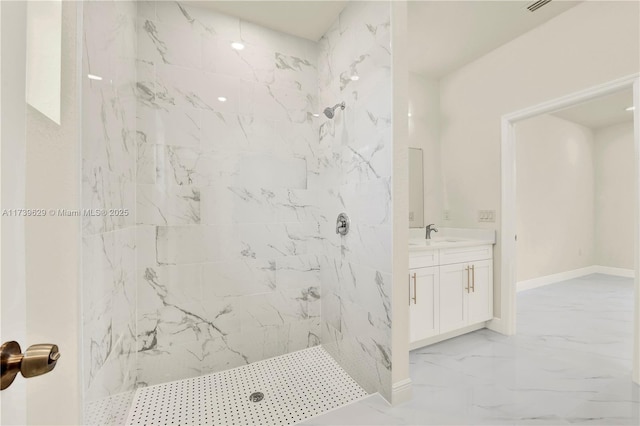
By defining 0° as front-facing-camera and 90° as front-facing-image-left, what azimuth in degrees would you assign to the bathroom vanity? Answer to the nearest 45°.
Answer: approximately 315°

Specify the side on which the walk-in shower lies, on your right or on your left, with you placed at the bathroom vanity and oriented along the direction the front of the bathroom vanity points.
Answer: on your right
